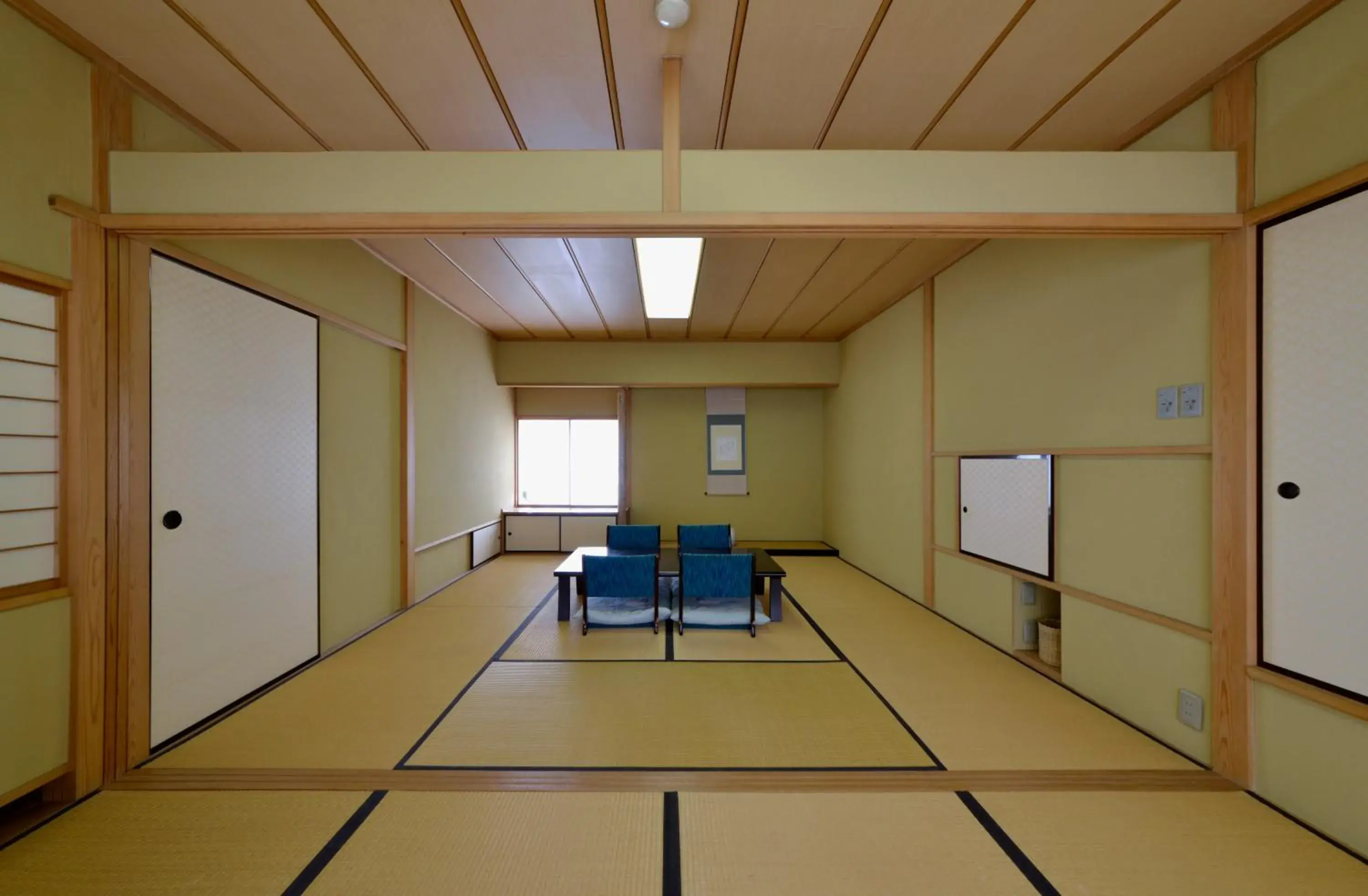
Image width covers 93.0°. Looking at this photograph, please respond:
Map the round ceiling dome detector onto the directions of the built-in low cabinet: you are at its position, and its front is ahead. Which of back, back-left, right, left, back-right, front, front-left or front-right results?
front

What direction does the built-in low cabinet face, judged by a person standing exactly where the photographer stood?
facing the viewer

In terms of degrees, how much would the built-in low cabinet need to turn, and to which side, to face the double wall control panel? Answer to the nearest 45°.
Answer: approximately 45° to its left

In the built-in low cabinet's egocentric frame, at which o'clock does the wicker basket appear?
The wicker basket is roughly at 11 o'clock from the built-in low cabinet.

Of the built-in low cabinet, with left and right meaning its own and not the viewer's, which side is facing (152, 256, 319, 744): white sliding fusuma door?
front

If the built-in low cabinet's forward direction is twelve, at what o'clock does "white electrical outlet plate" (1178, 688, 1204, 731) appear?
The white electrical outlet plate is roughly at 11 o'clock from the built-in low cabinet.

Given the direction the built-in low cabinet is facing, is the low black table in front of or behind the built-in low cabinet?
in front
